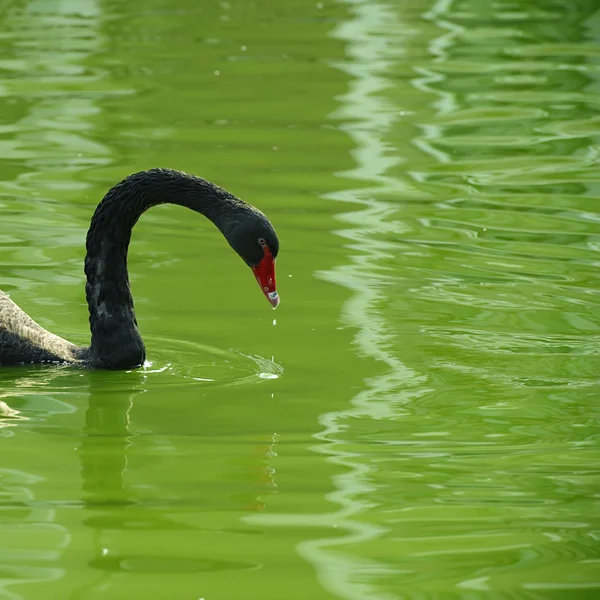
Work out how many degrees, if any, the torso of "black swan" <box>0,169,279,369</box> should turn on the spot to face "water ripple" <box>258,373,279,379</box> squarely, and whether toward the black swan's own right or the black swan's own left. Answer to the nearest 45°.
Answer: approximately 45° to the black swan's own right

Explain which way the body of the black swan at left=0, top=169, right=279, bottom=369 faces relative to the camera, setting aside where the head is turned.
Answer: to the viewer's right
